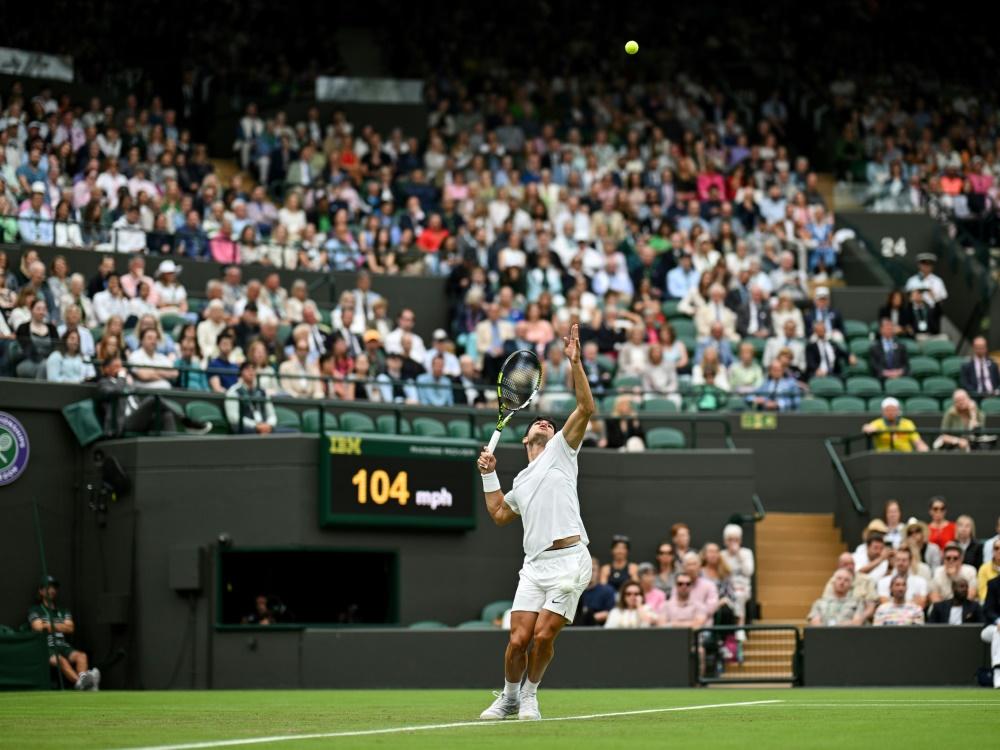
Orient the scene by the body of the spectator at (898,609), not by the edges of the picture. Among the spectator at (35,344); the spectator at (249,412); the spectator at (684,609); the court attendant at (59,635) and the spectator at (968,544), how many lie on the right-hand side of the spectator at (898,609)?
4

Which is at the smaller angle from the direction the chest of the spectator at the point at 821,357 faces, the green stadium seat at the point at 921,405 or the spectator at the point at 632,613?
the spectator

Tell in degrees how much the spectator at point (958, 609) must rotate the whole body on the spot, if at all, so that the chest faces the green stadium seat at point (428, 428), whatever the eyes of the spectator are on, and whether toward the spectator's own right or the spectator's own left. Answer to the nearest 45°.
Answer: approximately 90° to the spectator's own right

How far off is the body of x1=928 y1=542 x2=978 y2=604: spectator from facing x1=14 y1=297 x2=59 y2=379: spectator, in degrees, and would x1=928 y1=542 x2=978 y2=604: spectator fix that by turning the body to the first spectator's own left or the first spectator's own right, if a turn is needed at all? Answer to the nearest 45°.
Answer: approximately 90° to the first spectator's own right

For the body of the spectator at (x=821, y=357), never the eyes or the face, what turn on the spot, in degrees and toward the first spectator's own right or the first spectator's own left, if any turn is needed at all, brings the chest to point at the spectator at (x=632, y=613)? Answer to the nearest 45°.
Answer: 0° — they already face them

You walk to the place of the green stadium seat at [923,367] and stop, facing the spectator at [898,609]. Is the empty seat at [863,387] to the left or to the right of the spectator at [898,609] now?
right

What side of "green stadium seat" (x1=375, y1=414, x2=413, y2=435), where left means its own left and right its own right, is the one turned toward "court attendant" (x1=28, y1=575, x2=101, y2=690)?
right

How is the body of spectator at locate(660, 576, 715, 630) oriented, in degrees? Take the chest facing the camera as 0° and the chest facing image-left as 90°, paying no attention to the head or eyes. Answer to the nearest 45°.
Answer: approximately 0°

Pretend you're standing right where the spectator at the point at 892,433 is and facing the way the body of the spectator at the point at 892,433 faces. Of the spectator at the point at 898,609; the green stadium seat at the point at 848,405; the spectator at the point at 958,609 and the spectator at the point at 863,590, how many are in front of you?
3

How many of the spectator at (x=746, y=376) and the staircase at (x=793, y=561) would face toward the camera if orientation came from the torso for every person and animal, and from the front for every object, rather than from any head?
2
